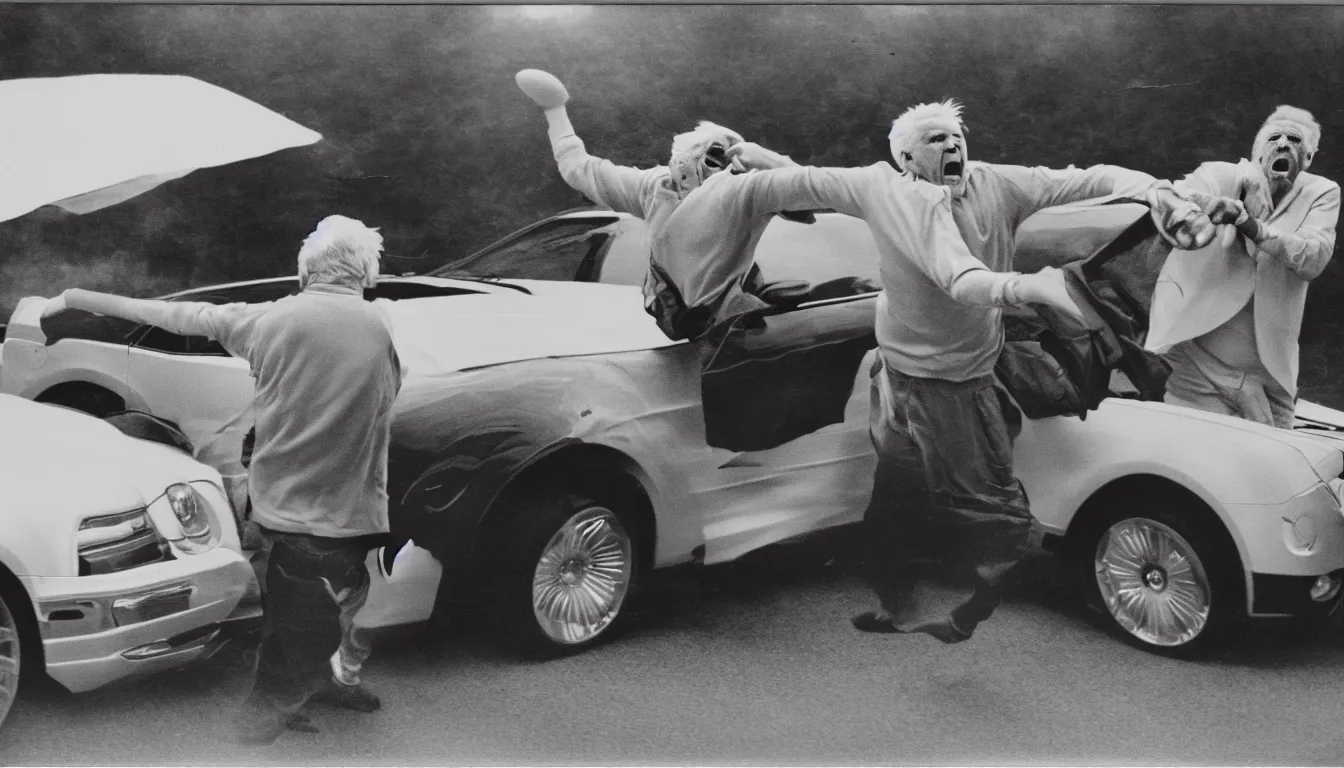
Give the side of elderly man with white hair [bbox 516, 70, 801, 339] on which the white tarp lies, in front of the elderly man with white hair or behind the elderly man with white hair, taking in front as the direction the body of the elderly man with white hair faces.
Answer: behind

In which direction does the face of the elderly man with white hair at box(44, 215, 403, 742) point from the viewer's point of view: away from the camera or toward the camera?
away from the camera

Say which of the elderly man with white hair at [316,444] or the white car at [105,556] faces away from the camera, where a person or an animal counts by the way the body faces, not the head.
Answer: the elderly man with white hair

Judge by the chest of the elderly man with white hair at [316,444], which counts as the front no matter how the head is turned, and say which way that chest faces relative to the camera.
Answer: away from the camera

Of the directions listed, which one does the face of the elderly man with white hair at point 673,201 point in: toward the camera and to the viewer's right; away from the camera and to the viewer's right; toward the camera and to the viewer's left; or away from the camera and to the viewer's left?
toward the camera and to the viewer's right

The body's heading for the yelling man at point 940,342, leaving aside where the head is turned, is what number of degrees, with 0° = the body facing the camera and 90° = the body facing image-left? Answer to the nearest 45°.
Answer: approximately 315°

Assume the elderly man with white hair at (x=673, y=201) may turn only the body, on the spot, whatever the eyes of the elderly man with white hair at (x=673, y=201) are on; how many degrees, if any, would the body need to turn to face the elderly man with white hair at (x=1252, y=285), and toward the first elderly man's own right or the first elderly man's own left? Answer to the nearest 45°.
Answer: approximately 45° to the first elderly man's own left

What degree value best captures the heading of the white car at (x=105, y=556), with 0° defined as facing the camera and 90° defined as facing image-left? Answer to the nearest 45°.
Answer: approximately 315°

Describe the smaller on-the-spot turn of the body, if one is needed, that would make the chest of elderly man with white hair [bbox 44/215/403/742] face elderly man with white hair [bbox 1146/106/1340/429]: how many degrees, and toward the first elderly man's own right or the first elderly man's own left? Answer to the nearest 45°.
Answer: approximately 90° to the first elderly man's own right

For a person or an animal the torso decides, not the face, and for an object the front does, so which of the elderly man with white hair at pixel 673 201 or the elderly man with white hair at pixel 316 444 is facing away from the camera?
the elderly man with white hair at pixel 316 444

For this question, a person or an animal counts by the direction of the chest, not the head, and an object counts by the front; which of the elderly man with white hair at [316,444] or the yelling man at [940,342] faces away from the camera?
the elderly man with white hair
